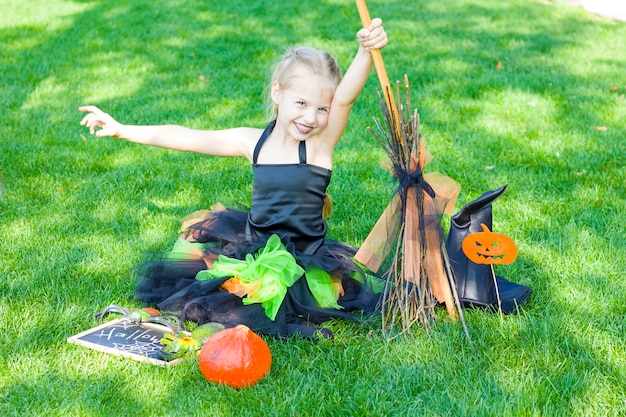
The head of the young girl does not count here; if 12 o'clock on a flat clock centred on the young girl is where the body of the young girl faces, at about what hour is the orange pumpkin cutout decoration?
The orange pumpkin cutout decoration is roughly at 10 o'clock from the young girl.

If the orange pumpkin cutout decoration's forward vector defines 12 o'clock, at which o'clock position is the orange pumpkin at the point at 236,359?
The orange pumpkin is roughly at 2 o'clock from the orange pumpkin cutout decoration.

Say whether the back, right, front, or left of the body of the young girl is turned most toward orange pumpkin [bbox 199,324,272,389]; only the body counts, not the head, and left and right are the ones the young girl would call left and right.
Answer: front

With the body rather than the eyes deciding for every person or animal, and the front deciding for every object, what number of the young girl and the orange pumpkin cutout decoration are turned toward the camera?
2

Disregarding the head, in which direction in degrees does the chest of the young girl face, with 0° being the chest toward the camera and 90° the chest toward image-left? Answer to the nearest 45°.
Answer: approximately 0°

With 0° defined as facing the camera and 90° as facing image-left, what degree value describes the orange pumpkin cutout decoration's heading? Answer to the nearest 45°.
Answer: approximately 0°

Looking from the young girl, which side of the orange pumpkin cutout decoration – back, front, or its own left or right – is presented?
right

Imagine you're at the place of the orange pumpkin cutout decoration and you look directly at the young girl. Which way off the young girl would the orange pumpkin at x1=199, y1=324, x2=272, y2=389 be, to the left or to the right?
left

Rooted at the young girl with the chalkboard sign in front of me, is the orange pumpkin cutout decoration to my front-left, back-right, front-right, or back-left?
back-left
